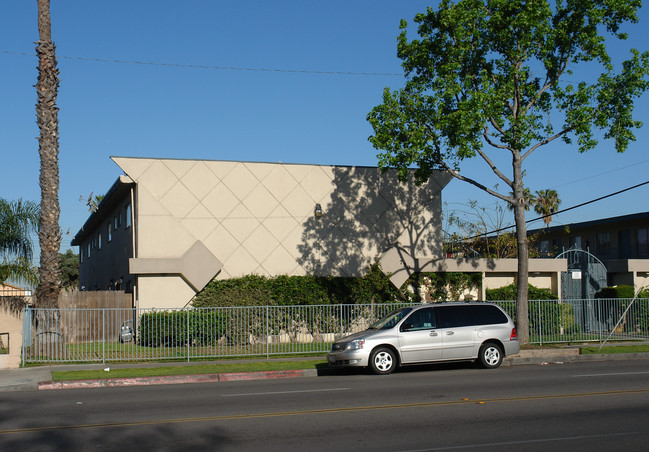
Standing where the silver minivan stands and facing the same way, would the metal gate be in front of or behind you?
behind

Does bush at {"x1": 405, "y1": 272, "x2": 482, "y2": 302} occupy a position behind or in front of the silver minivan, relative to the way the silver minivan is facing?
behind

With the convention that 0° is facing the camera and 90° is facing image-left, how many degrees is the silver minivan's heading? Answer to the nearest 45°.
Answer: approximately 45°

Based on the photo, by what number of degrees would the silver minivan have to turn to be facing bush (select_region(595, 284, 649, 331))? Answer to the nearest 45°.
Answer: approximately 180°

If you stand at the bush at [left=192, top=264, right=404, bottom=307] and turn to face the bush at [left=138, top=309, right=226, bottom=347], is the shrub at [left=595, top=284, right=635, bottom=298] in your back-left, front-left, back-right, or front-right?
back-left
